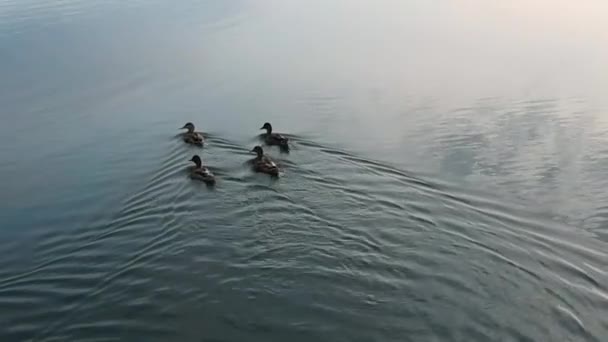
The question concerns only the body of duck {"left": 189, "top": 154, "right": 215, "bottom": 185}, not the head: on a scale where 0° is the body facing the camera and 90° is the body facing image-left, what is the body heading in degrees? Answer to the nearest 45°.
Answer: approximately 135°

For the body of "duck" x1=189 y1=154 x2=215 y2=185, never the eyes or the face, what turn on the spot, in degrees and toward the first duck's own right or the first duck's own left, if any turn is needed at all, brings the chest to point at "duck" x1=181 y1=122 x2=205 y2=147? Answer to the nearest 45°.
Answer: approximately 45° to the first duck's own right

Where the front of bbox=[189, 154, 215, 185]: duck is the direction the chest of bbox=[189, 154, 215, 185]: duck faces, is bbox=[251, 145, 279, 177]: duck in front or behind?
behind

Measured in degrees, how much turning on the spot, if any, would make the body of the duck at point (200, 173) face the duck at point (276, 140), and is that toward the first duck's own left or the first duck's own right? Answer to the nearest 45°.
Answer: approximately 90° to the first duck's own right
